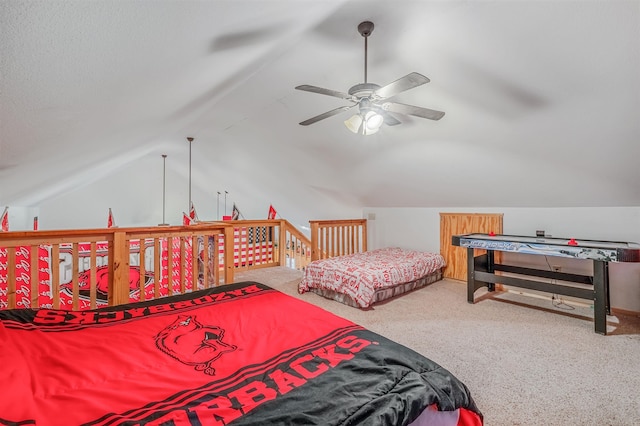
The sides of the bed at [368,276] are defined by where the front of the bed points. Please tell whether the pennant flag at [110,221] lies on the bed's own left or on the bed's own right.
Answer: on the bed's own right

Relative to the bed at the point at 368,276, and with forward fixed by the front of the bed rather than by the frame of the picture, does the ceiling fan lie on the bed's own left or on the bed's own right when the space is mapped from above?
on the bed's own left

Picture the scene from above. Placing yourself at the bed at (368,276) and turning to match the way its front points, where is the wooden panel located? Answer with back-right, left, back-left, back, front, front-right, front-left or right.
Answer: back

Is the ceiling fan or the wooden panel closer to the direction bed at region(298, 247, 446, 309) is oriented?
the ceiling fan

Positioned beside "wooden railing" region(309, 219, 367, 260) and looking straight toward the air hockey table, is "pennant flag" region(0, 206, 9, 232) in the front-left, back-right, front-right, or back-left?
back-right

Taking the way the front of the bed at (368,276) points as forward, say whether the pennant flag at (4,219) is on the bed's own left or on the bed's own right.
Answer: on the bed's own right

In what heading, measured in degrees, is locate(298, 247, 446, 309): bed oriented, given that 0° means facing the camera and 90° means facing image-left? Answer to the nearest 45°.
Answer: approximately 45°

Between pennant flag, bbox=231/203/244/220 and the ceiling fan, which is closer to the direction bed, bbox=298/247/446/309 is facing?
the ceiling fan
